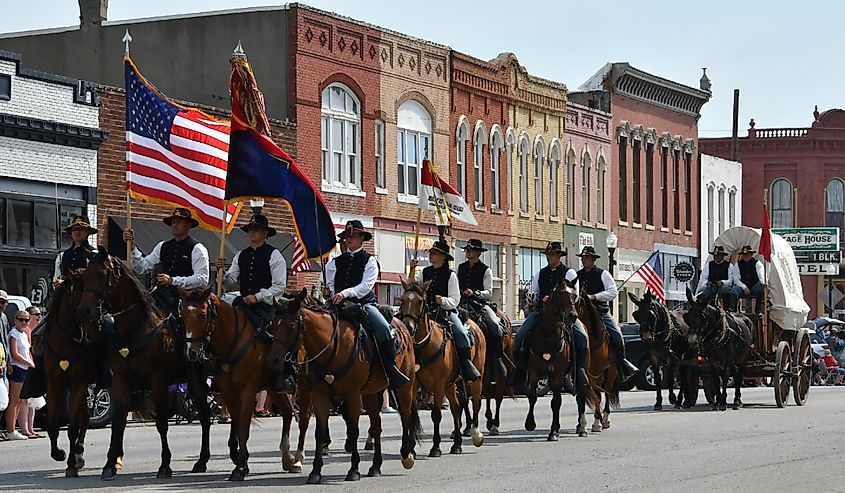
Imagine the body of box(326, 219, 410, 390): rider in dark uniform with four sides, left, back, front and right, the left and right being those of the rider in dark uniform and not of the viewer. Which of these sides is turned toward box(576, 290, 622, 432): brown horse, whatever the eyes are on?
back

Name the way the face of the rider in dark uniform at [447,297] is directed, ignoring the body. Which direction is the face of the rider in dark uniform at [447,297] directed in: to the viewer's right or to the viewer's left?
to the viewer's left

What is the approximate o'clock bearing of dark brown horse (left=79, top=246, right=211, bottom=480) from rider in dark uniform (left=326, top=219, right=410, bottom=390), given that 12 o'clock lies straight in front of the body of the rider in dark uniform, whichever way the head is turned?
The dark brown horse is roughly at 1 o'clock from the rider in dark uniform.

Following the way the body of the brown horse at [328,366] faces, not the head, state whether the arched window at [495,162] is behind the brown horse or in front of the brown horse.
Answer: behind

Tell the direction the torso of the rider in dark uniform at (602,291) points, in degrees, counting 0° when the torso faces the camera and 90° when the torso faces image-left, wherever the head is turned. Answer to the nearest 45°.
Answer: approximately 45°

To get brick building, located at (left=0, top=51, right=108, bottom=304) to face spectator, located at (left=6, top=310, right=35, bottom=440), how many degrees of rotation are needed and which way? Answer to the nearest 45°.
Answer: approximately 45° to its right

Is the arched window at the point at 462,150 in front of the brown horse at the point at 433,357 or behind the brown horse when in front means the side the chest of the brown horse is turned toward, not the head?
behind

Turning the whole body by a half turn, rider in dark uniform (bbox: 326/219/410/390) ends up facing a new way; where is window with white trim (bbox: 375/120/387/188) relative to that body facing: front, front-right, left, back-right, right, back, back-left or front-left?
front-left

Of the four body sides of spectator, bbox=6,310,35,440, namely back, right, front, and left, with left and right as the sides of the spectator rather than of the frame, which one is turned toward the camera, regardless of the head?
right

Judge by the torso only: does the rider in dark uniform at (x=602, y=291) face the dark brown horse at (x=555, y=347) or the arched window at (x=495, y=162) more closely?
the dark brown horse

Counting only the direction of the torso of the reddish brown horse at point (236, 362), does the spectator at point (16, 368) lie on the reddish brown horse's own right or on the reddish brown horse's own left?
on the reddish brown horse's own right
